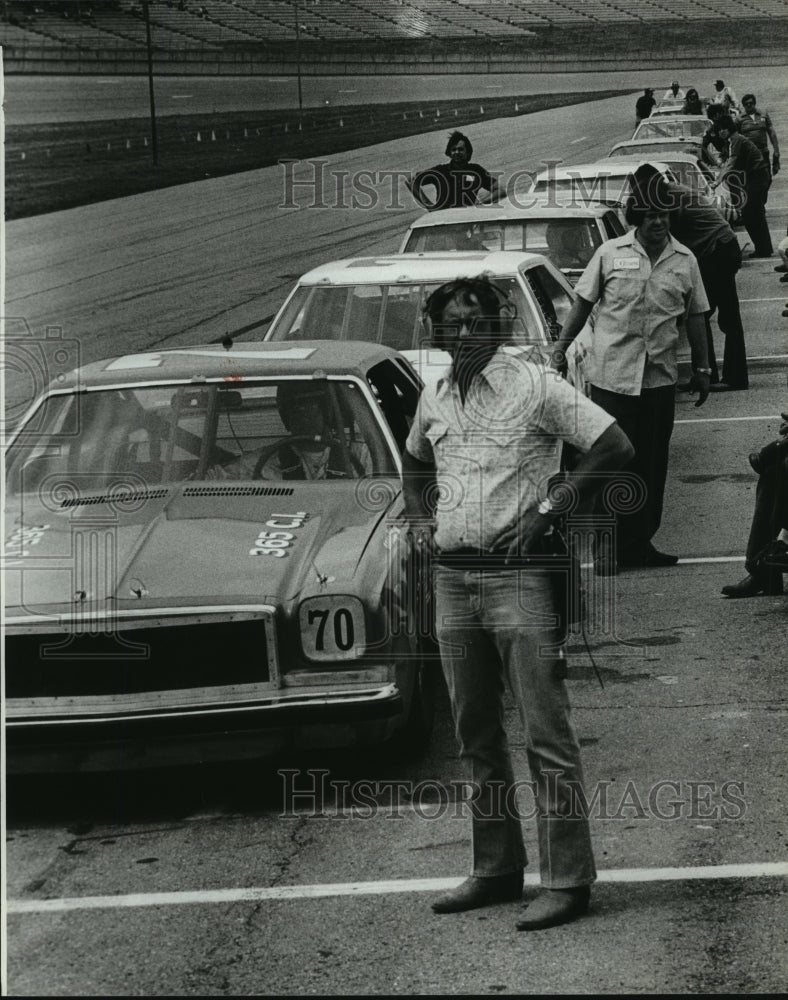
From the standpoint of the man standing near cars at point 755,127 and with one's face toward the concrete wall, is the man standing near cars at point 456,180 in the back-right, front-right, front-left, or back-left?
back-left

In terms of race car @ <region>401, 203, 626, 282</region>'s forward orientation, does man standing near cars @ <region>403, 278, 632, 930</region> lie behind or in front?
in front

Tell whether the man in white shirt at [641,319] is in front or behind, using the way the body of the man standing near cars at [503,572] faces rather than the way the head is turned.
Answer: behind

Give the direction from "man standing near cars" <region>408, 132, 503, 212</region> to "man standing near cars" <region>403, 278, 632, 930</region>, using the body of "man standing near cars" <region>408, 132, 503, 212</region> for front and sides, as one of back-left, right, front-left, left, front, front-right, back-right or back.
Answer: front

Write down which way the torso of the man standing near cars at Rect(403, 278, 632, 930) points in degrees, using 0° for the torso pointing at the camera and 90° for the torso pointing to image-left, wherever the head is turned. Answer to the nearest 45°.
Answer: approximately 45°

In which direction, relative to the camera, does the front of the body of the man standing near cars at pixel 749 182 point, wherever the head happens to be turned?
to the viewer's left

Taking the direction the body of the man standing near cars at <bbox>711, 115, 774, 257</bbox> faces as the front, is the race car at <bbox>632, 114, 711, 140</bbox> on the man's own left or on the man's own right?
on the man's own right

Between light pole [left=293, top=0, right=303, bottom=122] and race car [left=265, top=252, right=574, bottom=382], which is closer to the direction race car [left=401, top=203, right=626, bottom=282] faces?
the race car

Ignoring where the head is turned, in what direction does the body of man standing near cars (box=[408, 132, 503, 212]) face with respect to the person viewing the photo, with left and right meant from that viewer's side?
facing the viewer

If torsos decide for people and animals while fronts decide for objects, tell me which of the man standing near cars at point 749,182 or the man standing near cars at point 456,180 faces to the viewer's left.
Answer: the man standing near cars at point 749,182

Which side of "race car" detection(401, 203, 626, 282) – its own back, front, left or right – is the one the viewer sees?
front

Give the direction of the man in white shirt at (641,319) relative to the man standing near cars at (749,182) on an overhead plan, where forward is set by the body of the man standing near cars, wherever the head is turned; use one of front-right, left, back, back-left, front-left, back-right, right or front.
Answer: left

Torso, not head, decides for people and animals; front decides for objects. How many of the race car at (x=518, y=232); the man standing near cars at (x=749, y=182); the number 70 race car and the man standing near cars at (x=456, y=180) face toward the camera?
3

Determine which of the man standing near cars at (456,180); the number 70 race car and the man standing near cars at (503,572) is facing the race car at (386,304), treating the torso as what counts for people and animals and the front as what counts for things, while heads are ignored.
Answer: the man standing near cars at (456,180)
